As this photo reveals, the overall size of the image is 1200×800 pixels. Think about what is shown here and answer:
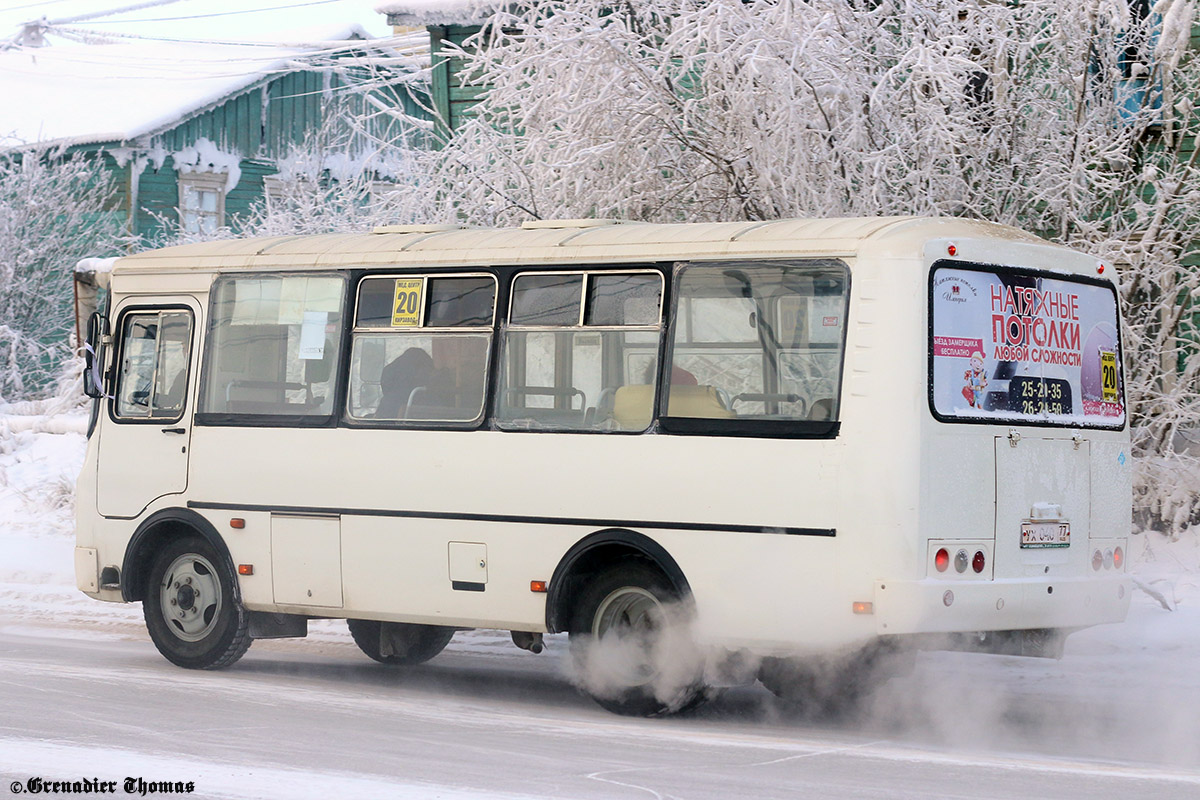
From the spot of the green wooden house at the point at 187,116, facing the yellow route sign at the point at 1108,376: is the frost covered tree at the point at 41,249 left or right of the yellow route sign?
right

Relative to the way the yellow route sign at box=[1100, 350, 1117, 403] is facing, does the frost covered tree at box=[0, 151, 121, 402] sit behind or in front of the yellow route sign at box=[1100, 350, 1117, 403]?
behind

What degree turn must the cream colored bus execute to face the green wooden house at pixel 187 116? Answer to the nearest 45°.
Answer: approximately 45° to its right

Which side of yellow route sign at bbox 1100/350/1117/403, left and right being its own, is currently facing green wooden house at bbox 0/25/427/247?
back

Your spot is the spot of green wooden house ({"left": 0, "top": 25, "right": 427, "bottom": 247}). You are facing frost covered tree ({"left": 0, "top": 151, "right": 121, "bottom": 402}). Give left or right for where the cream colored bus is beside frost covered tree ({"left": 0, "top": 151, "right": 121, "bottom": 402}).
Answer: left

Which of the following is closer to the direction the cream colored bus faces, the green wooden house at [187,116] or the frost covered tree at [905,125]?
the green wooden house

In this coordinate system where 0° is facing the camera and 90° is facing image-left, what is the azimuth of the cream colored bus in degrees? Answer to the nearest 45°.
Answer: approximately 135°

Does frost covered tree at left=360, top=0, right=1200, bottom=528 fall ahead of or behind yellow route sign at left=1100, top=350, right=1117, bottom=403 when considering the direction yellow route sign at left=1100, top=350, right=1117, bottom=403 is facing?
behind
